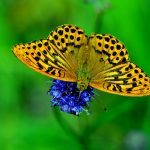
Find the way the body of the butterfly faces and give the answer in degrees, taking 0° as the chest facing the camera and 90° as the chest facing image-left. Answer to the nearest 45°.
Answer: approximately 0°
